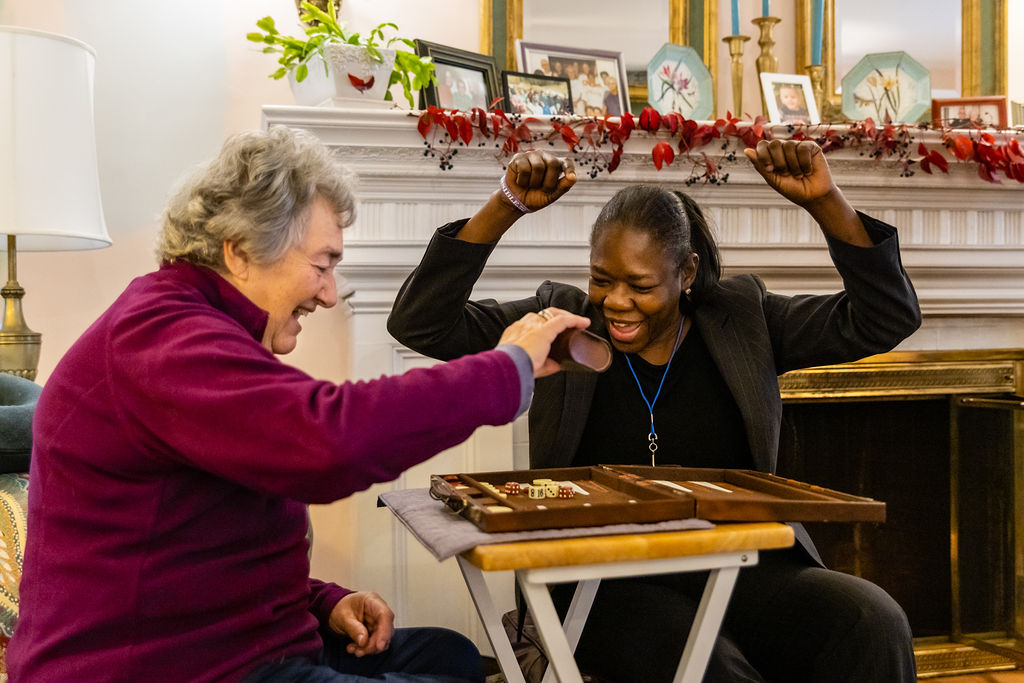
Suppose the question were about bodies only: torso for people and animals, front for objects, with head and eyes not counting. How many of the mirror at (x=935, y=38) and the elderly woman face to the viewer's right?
1

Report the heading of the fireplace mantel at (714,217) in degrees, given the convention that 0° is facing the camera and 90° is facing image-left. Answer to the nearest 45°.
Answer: approximately 0°

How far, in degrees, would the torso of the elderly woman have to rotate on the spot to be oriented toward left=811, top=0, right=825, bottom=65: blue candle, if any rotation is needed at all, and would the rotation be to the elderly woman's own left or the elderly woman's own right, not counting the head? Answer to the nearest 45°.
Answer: approximately 45° to the elderly woman's own left

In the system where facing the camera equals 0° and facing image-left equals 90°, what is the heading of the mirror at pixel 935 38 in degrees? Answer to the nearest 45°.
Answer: approximately 0°

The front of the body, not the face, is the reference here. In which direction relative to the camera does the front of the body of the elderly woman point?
to the viewer's right

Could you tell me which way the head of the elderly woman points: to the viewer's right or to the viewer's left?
to the viewer's right
